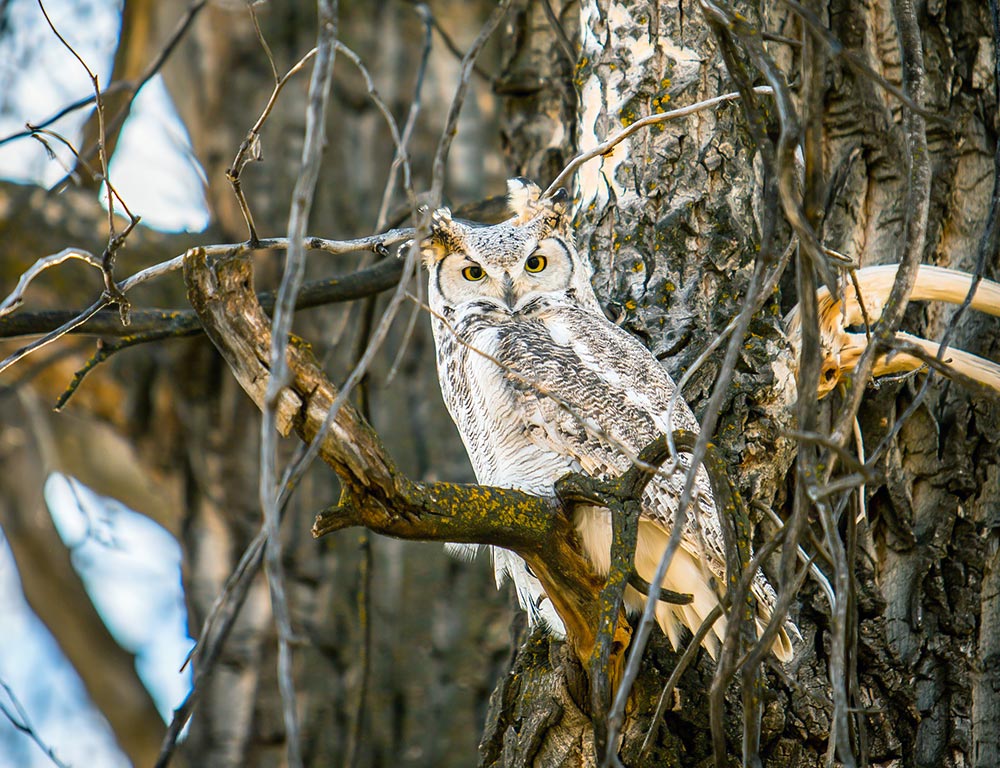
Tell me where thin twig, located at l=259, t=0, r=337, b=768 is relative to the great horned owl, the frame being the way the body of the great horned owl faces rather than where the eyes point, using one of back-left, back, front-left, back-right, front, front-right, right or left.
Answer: front-left

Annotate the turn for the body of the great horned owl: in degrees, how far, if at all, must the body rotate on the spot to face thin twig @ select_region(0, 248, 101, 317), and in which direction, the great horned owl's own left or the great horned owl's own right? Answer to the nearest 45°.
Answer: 0° — it already faces it

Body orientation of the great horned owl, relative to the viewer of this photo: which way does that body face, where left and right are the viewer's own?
facing the viewer and to the left of the viewer
